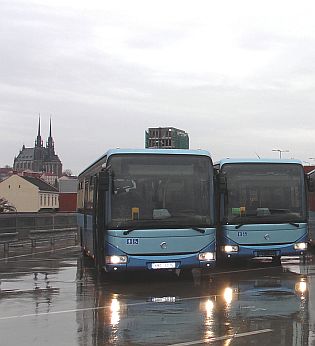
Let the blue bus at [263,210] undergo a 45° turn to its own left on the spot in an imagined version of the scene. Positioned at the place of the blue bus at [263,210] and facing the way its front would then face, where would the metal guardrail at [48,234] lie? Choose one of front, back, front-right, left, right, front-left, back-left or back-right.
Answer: back

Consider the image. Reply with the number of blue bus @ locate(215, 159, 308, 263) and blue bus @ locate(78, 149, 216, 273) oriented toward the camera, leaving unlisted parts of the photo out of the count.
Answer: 2

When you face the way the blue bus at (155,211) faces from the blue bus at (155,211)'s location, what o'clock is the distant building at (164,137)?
The distant building is roughly at 6 o'clock from the blue bus.

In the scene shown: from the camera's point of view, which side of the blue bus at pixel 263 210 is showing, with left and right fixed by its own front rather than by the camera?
front

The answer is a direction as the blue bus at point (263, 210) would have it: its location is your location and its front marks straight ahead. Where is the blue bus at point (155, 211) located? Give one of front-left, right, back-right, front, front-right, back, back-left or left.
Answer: front-right

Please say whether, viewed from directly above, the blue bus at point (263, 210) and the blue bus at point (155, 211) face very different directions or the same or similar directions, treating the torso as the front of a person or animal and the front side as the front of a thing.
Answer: same or similar directions

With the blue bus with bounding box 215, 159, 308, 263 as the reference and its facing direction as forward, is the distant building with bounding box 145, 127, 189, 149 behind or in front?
behind

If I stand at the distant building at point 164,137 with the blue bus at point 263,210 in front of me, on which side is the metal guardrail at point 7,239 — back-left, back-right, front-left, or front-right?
front-right

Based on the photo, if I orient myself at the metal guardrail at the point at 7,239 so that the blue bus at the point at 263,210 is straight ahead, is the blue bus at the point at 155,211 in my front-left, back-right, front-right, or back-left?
front-right

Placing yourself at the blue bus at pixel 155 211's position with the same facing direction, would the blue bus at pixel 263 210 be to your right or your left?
on your left

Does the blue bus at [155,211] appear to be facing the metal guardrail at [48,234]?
no

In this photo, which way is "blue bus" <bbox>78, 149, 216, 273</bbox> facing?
toward the camera

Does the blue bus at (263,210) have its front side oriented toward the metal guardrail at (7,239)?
no

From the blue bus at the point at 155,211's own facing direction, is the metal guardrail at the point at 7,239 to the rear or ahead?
to the rear
